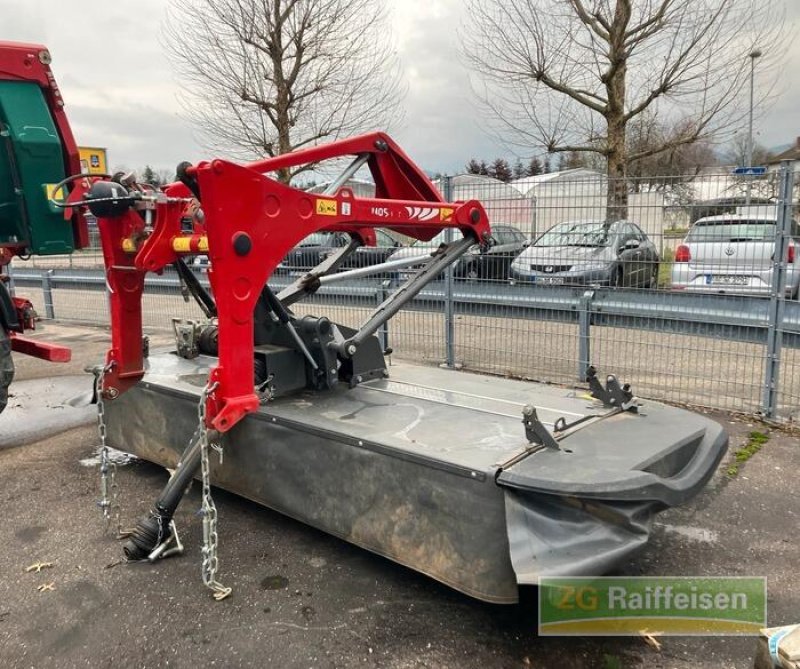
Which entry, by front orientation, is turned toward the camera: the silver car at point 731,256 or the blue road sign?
the blue road sign

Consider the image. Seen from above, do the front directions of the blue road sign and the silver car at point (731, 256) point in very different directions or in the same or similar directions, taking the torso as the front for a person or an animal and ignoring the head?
very different directions

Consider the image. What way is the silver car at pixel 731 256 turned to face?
away from the camera

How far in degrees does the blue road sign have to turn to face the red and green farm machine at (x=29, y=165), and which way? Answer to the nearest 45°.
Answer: approximately 45° to its right

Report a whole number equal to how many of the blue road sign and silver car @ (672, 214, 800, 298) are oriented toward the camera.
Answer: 1

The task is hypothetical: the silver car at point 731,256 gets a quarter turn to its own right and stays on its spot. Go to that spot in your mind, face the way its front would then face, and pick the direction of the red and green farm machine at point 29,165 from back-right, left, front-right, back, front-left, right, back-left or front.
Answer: back-right

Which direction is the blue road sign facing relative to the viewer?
toward the camera
